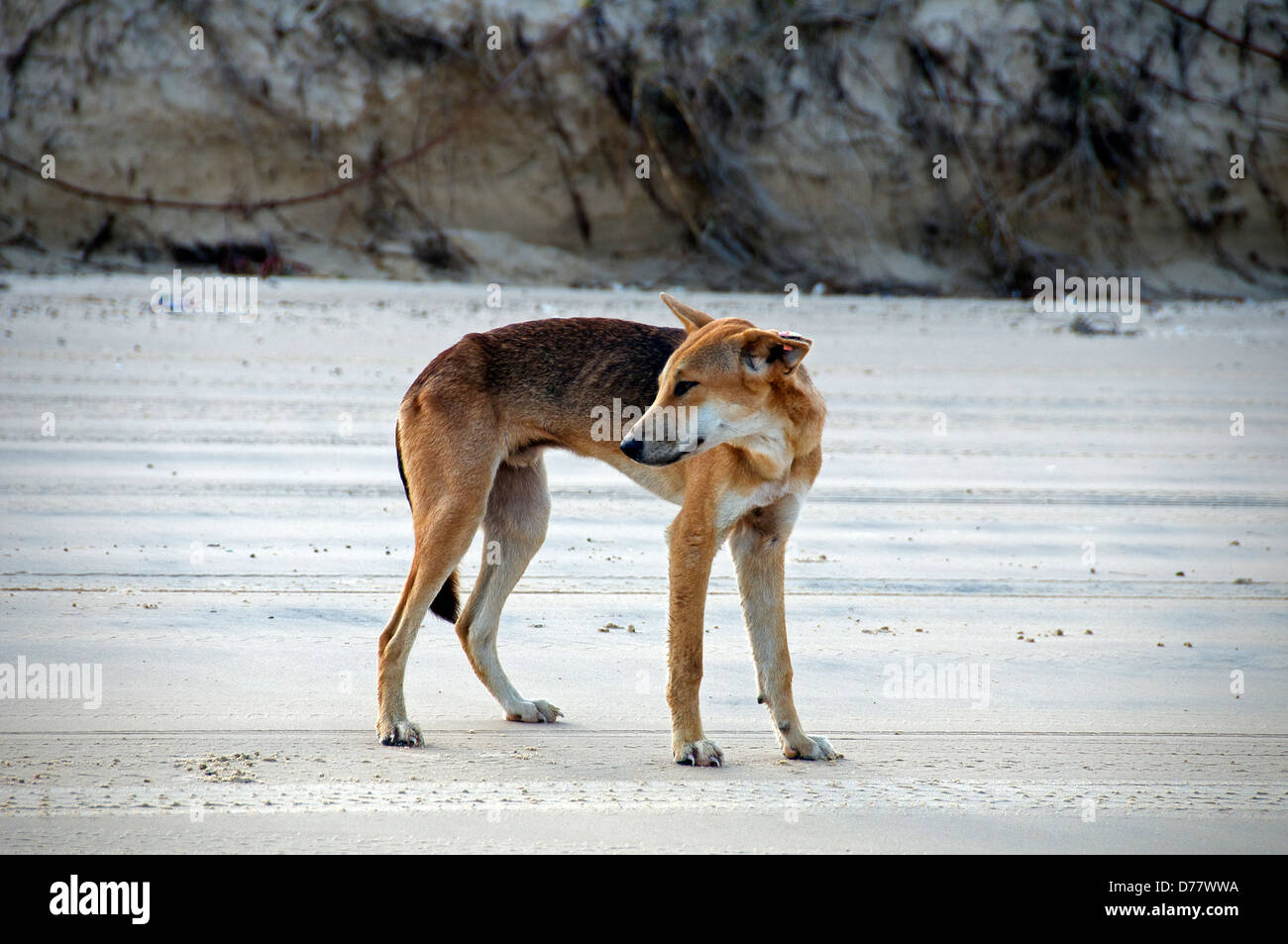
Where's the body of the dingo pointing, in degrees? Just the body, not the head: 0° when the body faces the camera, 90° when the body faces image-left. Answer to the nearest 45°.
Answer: approximately 315°
